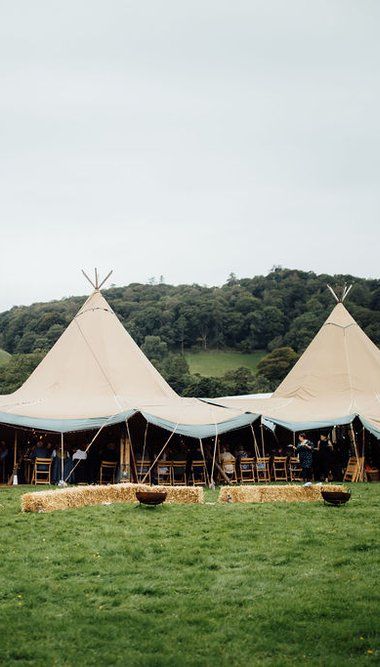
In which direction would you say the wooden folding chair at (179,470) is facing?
away from the camera

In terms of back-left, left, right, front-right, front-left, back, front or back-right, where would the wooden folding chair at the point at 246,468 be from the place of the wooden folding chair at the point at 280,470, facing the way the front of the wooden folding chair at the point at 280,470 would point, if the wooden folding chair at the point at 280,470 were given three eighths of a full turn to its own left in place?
front

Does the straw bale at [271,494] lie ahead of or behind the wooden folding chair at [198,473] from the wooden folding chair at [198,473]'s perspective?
behind

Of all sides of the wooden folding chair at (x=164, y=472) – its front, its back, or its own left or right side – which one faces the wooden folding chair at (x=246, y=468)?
right

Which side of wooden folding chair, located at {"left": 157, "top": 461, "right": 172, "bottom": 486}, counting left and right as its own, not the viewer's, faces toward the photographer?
back

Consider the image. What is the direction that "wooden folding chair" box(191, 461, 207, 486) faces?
away from the camera

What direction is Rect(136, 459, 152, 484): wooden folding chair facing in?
away from the camera

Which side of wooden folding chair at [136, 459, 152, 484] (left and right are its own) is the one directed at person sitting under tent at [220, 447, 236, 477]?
right

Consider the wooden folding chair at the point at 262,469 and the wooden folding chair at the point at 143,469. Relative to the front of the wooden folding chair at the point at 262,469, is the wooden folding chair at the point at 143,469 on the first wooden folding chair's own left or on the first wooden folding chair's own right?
on the first wooden folding chair's own left

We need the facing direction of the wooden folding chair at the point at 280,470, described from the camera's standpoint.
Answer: facing away from the viewer

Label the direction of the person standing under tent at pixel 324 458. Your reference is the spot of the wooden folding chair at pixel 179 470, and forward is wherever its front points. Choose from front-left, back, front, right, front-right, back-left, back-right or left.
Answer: right

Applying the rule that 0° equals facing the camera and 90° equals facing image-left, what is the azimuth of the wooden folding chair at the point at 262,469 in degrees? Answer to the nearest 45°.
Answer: approximately 180°

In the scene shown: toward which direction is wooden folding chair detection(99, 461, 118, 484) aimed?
away from the camera

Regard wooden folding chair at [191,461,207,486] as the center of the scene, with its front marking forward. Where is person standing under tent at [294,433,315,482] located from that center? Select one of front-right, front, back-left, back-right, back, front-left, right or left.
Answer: back-right

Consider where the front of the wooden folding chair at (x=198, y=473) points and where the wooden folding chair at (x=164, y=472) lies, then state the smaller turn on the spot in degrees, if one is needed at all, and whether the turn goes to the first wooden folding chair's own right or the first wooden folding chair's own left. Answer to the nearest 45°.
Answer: approximately 90° to the first wooden folding chair's own left

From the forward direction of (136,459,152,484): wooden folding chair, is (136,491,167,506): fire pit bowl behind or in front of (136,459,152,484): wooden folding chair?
behind
